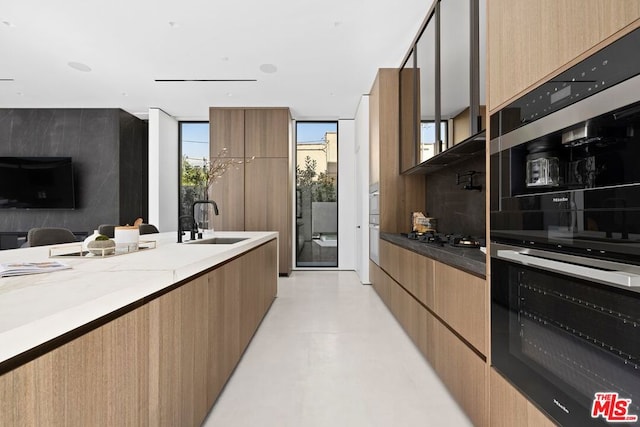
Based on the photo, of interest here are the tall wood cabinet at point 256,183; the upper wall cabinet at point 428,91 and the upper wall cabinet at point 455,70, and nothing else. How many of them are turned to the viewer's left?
2

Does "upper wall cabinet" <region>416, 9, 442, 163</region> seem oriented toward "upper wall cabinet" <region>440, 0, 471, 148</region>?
no

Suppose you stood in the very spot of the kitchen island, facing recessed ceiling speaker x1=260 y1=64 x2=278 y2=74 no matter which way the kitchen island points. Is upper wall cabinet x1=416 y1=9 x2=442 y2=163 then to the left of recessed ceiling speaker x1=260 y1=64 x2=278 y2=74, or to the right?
right

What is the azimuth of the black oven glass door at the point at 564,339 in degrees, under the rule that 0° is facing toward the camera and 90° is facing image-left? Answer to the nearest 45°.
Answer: approximately 45°

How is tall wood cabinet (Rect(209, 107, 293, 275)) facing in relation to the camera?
toward the camera

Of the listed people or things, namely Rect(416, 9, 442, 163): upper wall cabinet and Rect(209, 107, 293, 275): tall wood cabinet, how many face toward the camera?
1

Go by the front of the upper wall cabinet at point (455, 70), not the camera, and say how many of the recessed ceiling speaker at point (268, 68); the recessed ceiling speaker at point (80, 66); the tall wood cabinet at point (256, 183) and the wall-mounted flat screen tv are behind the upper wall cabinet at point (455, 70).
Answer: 0

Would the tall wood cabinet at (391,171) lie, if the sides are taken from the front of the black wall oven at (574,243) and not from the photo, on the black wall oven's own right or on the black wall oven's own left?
on the black wall oven's own right

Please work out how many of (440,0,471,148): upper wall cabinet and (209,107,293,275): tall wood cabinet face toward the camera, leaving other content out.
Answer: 1

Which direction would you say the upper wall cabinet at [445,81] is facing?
to the viewer's left

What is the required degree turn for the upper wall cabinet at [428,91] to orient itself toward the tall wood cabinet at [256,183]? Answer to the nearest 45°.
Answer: approximately 45° to its right

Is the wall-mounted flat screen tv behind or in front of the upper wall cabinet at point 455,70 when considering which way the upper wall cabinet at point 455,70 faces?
in front

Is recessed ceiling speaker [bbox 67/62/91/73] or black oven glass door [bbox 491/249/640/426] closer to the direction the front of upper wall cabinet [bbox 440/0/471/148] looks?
the recessed ceiling speaker

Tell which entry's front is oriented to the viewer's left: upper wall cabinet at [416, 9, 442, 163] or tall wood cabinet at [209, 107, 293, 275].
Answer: the upper wall cabinet

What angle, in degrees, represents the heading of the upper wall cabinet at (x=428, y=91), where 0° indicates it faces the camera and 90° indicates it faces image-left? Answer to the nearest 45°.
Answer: approximately 90°

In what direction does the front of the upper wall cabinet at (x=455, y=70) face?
to the viewer's left

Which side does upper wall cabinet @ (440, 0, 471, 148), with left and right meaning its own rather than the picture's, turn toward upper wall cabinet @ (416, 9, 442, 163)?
right
